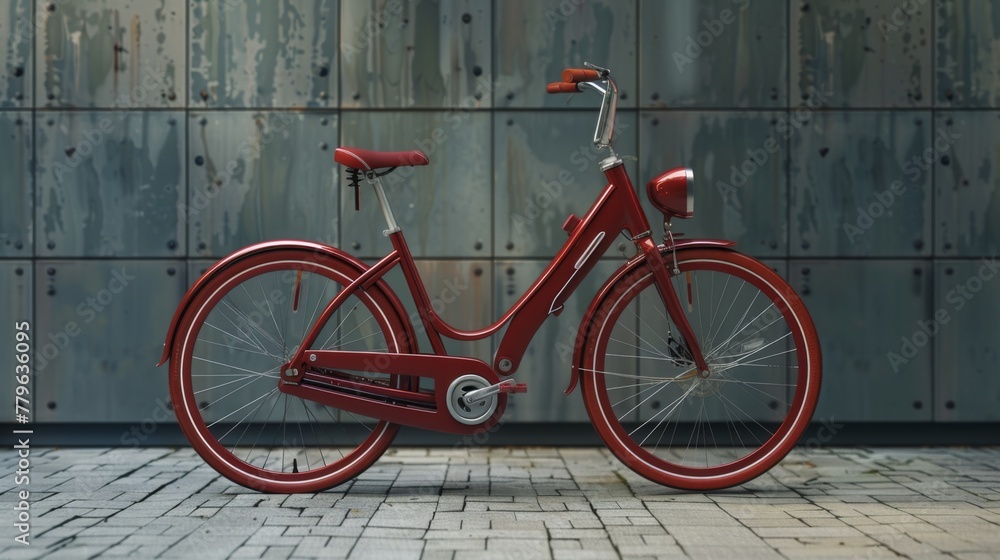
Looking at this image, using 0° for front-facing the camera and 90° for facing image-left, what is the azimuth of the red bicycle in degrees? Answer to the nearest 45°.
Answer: approximately 270°
